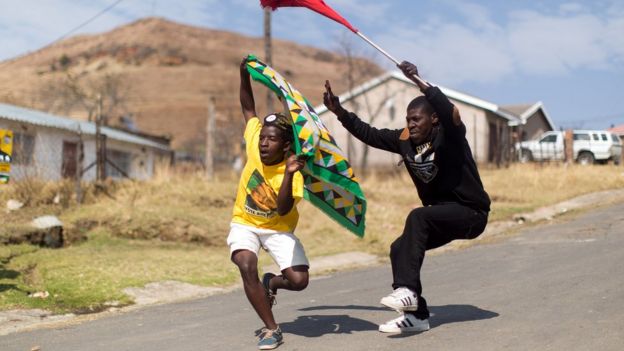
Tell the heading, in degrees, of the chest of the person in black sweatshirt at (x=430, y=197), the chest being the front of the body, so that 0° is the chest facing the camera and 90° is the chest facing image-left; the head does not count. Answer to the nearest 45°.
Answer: approximately 45°

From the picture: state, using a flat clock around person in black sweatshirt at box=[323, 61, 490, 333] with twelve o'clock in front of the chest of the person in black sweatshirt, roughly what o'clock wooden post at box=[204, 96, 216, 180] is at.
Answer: The wooden post is roughly at 4 o'clock from the person in black sweatshirt.

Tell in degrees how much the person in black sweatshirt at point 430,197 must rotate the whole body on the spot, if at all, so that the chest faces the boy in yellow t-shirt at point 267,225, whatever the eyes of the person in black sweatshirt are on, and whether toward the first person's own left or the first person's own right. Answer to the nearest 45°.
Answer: approximately 45° to the first person's own right

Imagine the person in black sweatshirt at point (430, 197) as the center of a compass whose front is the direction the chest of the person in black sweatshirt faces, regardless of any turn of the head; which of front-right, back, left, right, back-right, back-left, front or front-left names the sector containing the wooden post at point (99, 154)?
right

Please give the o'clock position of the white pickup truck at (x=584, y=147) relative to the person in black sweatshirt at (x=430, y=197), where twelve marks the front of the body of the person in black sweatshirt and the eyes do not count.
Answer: The white pickup truck is roughly at 5 o'clock from the person in black sweatshirt.

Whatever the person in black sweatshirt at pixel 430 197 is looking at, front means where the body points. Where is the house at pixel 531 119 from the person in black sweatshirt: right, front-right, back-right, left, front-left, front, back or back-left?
back-right

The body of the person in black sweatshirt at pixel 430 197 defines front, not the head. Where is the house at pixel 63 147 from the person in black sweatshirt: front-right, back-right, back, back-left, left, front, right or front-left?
right

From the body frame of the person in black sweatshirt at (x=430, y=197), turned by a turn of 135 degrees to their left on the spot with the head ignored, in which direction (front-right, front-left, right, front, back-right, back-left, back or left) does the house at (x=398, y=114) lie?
left

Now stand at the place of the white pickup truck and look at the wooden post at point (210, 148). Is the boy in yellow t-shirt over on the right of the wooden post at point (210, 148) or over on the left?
left

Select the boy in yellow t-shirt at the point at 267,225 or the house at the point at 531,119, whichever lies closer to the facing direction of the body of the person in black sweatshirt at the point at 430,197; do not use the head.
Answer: the boy in yellow t-shirt
